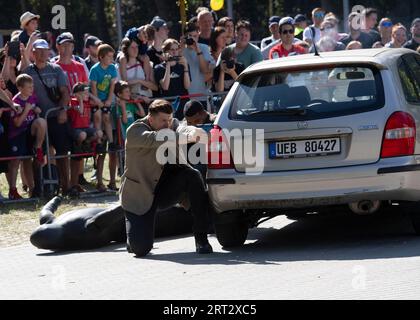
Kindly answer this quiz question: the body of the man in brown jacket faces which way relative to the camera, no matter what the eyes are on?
to the viewer's right

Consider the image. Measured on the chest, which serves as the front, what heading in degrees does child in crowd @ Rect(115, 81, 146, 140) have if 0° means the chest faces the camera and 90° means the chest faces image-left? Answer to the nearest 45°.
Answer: approximately 315°

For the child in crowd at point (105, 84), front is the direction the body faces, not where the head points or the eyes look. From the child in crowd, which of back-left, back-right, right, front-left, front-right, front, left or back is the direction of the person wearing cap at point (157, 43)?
left

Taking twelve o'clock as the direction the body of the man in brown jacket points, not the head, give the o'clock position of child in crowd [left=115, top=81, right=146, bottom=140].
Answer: The child in crowd is roughly at 9 o'clock from the man in brown jacket.

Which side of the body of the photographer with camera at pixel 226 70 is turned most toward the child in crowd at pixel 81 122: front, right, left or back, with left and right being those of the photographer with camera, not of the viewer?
right
